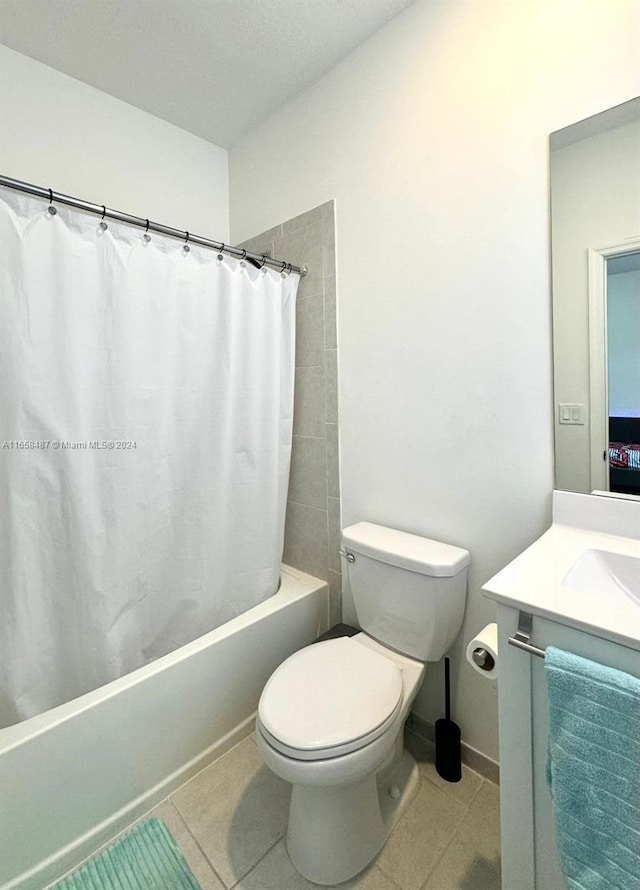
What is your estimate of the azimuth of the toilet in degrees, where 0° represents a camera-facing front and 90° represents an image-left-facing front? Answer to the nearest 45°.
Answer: approximately 45°

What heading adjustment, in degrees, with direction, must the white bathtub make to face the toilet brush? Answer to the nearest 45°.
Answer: approximately 45° to its left

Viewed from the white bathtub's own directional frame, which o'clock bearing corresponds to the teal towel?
The teal towel is roughly at 12 o'clock from the white bathtub.

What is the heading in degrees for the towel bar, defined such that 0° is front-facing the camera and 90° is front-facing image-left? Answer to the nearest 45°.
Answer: approximately 45°

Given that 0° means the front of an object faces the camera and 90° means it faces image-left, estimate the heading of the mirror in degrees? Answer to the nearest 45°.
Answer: approximately 45°

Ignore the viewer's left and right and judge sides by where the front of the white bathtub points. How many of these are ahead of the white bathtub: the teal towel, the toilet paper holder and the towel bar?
3
